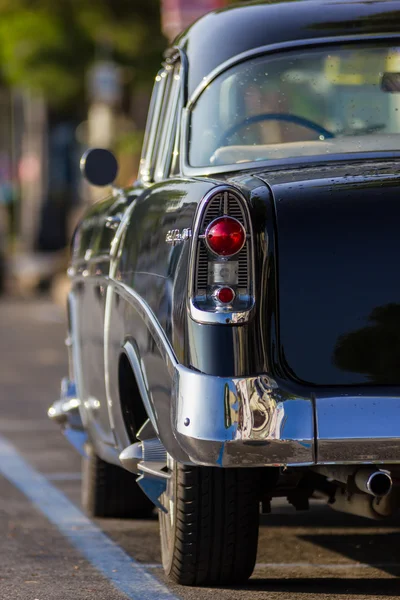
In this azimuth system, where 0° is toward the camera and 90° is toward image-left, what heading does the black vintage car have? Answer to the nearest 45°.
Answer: approximately 180°
